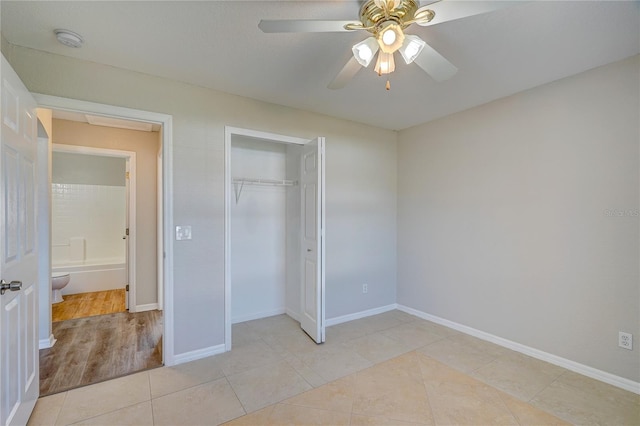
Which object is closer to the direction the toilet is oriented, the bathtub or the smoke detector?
the bathtub

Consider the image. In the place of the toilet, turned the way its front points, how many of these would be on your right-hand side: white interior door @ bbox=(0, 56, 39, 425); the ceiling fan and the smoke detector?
3

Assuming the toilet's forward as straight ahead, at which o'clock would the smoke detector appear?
The smoke detector is roughly at 3 o'clock from the toilet.

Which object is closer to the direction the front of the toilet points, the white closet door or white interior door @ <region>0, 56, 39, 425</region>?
the white closet door

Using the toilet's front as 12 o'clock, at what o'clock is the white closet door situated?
The white closet door is roughly at 2 o'clock from the toilet.

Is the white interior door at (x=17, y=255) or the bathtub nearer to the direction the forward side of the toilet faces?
the bathtub

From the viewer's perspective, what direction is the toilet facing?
to the viewer's right

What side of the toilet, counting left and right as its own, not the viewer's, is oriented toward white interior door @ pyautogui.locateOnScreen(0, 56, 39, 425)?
right

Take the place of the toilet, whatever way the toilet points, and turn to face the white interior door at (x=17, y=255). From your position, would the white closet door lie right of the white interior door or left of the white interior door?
left
